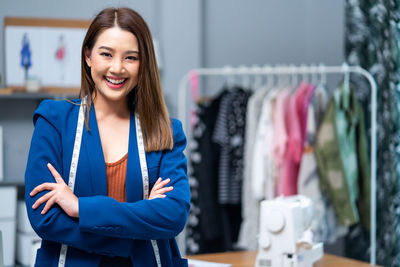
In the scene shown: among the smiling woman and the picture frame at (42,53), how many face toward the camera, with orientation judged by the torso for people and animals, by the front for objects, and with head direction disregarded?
2

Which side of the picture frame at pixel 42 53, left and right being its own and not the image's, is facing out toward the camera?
front

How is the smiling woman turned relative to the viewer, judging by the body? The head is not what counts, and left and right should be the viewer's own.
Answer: facing the viewer

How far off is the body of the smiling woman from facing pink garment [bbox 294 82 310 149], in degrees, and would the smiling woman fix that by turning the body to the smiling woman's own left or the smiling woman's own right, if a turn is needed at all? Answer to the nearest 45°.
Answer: approximately 135° to the smiling woman's own left

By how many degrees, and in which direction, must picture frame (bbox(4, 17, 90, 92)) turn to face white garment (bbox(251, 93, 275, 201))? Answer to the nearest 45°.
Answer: approximately 45° to its left

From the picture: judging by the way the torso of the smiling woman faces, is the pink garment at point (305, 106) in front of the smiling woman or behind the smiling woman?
behind

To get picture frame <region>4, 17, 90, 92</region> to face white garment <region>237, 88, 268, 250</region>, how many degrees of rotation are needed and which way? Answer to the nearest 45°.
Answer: approximately 45° to its left

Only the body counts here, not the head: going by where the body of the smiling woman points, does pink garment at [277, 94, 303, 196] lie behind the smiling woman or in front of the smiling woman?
behind

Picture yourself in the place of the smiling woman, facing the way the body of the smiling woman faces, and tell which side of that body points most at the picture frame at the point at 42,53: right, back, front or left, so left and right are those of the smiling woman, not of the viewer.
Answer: back

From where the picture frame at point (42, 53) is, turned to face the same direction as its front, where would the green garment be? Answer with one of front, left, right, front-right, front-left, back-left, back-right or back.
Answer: front-left

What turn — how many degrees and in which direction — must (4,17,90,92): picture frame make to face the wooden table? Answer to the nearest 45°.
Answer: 0° — it already faces it
